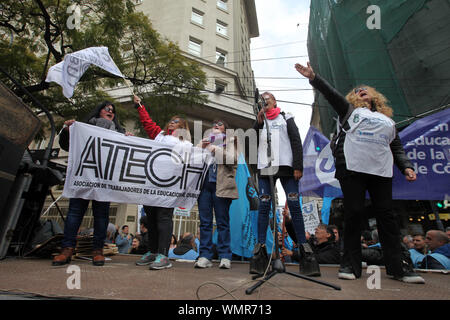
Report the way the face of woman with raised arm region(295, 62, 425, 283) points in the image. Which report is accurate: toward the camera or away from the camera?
toward the camera

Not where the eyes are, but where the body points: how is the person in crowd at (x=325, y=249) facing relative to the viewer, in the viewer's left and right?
facing the viewer and to the left of the viewer

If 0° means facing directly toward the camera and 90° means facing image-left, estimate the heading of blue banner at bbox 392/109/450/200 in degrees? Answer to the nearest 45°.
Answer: approximately 0°

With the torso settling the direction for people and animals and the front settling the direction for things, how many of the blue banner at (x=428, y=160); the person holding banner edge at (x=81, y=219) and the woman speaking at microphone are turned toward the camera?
3

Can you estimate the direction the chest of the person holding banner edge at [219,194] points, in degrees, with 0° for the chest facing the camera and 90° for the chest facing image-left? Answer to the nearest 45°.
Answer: approximately 45°

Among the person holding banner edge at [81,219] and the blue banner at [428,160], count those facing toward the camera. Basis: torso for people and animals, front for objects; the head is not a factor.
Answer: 2

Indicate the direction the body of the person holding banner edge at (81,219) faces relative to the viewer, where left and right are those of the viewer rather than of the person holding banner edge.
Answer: facing the viewer

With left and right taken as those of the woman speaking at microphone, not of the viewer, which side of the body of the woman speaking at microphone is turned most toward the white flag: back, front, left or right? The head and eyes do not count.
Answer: right

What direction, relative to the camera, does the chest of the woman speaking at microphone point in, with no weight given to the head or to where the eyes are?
toward the camera

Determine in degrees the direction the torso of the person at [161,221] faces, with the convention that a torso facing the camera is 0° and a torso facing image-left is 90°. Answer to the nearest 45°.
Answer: approximately 45°
